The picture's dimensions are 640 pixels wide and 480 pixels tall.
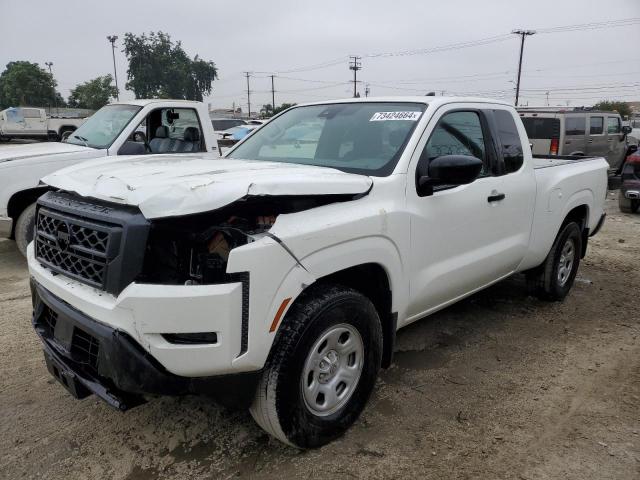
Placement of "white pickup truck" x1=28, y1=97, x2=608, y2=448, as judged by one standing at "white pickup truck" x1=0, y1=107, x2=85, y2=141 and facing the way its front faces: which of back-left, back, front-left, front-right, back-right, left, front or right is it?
left

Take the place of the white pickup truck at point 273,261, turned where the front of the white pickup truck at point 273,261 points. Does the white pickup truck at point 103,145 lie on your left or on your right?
on your right

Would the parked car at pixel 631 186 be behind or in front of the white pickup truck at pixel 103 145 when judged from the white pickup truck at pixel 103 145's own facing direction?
behind

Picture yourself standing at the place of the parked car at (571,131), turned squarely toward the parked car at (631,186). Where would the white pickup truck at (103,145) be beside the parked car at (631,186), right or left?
right

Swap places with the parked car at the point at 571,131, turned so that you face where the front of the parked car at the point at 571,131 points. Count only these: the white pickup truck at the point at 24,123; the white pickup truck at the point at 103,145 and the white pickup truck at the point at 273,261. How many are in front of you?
0

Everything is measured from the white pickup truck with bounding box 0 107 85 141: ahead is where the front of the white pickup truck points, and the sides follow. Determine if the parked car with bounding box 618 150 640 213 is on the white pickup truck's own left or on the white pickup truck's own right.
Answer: on the white pickup truck's own left

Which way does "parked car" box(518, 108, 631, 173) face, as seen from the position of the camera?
facing away from the viewer and to the right of the viewer

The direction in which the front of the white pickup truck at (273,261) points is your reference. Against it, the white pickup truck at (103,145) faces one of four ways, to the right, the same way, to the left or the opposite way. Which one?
the same way

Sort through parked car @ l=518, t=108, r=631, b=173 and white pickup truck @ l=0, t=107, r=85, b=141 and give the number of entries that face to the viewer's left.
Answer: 1

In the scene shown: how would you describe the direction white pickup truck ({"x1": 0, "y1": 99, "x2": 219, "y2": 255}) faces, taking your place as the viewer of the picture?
facing the viewer and to the left of the viewer

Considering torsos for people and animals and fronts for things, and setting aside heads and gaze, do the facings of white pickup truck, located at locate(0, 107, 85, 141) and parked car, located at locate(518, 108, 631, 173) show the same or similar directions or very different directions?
very different directions

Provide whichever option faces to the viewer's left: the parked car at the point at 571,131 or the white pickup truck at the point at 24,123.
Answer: the white pickup truck

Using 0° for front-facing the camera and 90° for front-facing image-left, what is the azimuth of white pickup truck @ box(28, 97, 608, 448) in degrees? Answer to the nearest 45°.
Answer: approximately 45°

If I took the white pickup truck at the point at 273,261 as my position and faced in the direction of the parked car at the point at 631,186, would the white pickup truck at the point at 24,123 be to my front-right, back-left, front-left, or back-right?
front-left
